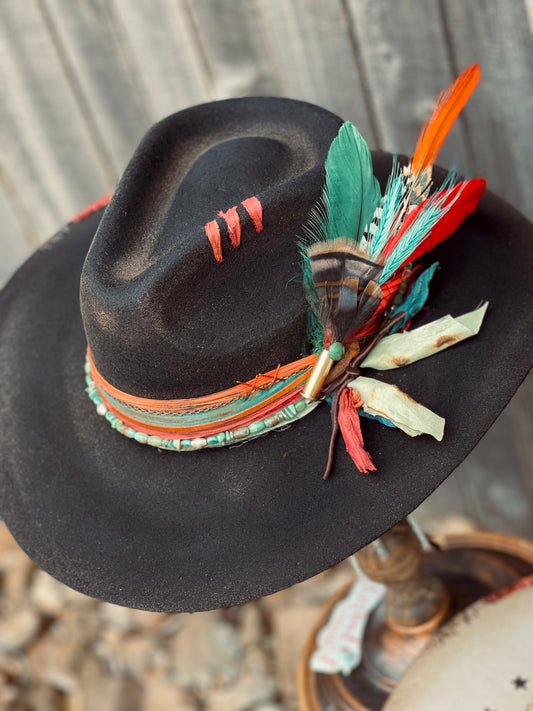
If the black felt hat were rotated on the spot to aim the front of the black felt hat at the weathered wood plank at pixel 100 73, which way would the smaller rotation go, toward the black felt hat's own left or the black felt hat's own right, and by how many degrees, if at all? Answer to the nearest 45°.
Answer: approximately 135° to the black felt hat's own right

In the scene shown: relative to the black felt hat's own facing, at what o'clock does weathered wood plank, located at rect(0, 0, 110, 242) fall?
The weathered wood plank is roughly at 4 o'clock from the black felt hat.

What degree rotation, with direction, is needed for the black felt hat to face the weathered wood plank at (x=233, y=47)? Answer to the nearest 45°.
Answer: approximately 135° to its right

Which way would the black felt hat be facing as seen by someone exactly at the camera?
facing the viewer and to the left of the viewer

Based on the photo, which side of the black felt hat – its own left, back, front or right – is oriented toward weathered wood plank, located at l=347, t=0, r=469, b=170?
back

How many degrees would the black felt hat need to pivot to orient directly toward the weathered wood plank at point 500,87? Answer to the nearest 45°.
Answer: approximately 180°

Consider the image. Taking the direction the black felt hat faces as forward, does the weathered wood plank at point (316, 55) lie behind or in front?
behind

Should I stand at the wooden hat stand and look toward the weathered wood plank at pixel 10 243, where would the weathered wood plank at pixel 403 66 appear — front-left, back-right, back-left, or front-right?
front-right
